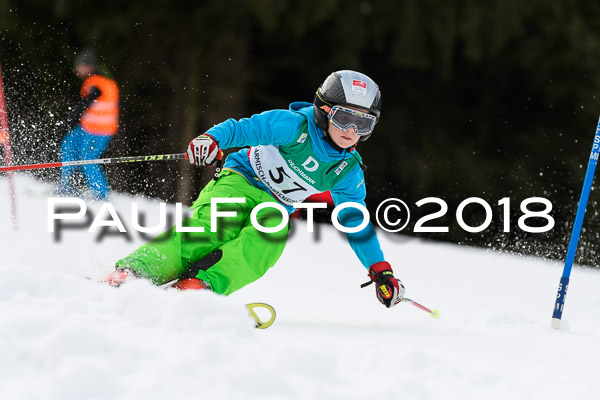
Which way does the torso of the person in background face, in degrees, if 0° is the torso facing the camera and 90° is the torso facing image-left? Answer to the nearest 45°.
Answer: approximately 90°

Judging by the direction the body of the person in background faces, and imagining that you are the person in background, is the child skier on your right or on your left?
on your left
